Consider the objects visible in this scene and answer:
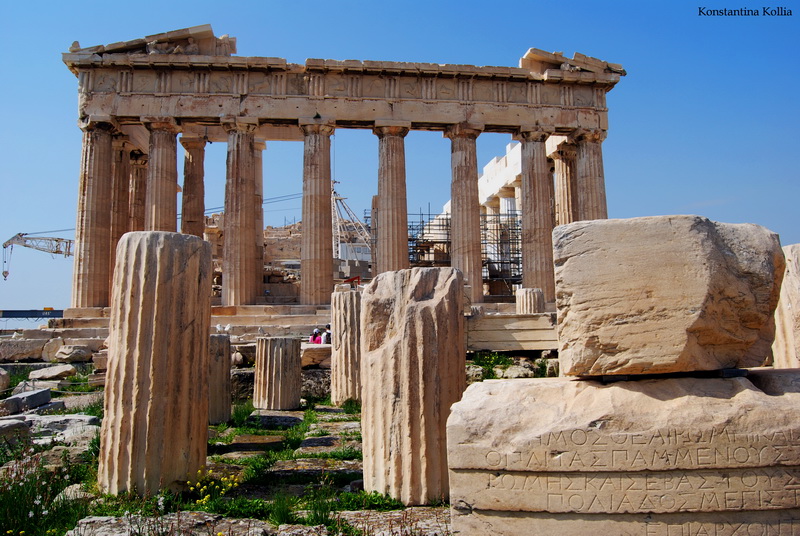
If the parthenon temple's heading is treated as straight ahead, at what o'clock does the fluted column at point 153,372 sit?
The fluted column is roughly at 12 o'clock from the parthenon temple.

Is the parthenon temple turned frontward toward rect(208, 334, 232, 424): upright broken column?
yes

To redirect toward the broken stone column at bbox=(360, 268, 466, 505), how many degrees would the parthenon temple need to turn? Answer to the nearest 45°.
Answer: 0° — it already faces it

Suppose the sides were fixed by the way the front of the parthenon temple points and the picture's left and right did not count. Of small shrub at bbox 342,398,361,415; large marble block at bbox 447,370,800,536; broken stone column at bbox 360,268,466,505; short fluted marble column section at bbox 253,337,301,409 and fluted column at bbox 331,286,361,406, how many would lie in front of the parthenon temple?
5

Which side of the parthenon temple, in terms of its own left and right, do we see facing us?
front

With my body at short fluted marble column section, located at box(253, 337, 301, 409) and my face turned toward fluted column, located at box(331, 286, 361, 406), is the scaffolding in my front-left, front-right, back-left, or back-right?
front-left

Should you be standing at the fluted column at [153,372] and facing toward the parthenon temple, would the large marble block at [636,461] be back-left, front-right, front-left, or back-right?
back-right

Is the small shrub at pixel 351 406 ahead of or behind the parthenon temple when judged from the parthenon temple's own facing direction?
ahead

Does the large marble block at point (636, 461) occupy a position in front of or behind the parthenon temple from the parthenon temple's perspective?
in front

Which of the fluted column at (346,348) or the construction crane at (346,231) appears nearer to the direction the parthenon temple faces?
the fluted column

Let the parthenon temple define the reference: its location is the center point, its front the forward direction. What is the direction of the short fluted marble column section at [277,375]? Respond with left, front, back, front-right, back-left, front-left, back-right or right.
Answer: front

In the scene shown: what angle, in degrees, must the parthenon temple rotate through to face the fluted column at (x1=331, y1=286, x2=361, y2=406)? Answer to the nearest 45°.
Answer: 0° — it already faces it

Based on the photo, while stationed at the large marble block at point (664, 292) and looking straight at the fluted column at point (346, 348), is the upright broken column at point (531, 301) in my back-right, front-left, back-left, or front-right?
front-right
